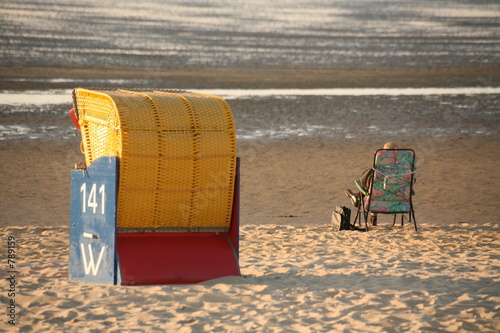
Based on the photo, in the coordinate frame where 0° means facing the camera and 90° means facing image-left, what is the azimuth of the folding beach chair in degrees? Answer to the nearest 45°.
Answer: approximately 135°

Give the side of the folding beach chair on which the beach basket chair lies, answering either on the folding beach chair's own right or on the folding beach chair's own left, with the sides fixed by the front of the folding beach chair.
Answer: on the folding beach chair's own left
